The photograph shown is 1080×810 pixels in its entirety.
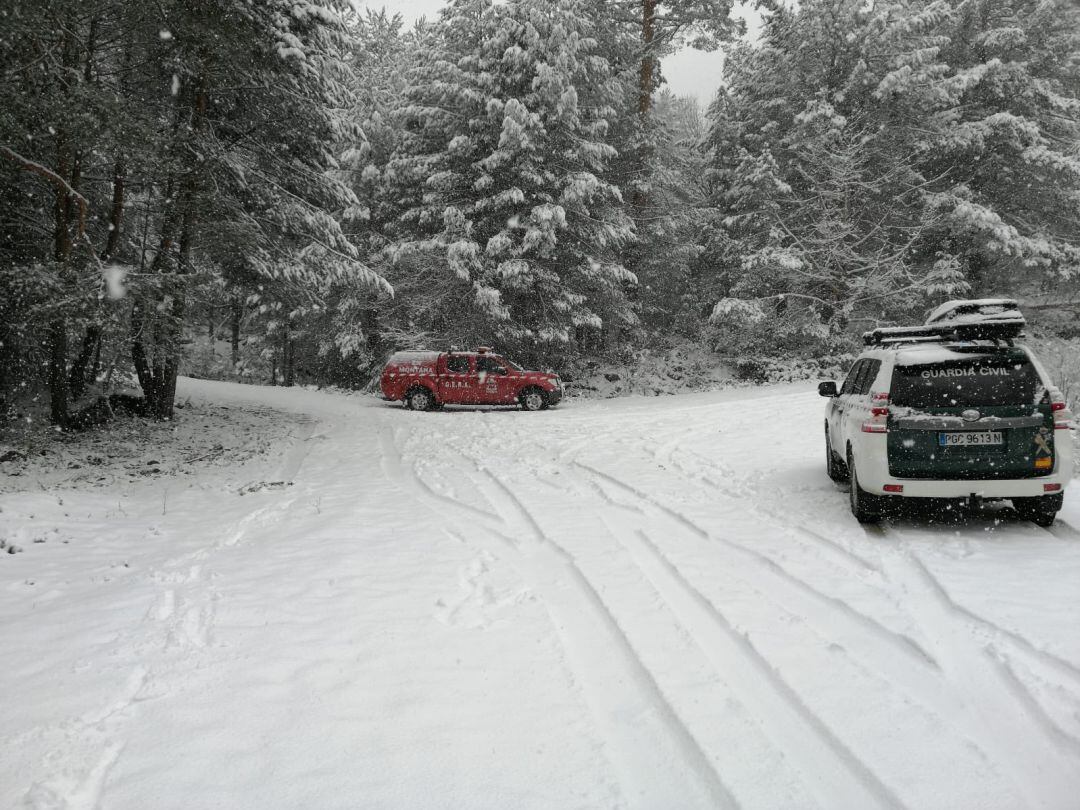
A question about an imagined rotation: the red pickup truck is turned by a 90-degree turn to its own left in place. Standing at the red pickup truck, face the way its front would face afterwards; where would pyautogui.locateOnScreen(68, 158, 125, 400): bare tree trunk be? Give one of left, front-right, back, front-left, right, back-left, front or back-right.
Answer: back-left

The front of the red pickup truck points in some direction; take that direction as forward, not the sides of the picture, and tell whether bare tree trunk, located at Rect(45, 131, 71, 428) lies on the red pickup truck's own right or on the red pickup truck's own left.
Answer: on the red pickup truck's own right

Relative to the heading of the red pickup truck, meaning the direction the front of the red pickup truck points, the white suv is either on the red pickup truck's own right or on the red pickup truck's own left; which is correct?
on the red pickup truck's own right

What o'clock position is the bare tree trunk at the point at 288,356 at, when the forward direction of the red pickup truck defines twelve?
The bare tree trunk is roughly at 8 o'clock from the red pickup truck.

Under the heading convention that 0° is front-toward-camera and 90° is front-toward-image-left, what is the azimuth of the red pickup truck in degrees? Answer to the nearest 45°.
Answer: approximately 270°
